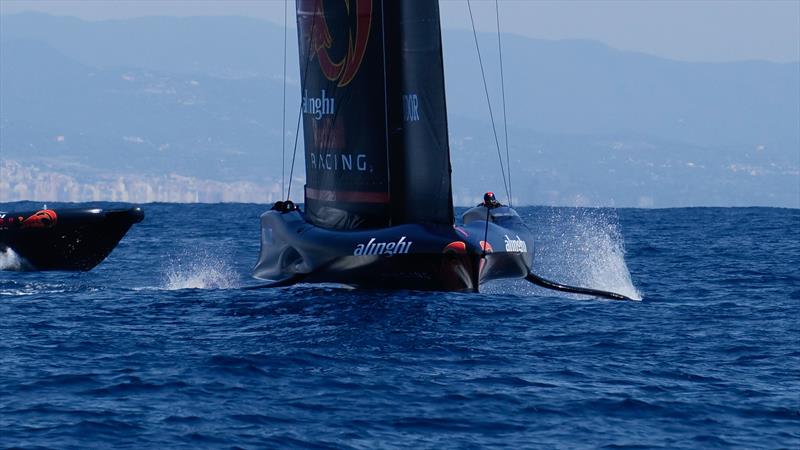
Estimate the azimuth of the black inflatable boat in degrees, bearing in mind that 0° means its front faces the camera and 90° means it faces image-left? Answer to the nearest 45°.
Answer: approximately 270°
